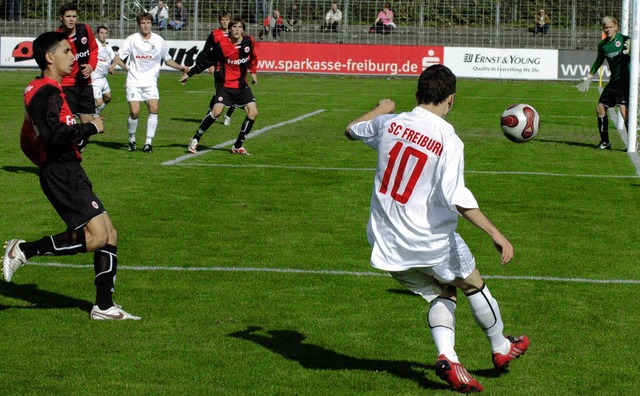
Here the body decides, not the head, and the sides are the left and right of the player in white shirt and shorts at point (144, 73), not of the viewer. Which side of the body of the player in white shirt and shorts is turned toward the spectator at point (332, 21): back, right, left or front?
back

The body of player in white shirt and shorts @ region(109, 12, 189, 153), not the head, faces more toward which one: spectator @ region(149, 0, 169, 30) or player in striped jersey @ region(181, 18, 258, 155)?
the player in striped jersey

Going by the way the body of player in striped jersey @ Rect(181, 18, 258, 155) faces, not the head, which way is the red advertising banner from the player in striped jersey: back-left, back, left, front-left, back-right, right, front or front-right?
back

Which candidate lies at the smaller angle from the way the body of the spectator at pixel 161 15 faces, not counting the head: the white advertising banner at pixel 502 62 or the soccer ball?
the soccer ball

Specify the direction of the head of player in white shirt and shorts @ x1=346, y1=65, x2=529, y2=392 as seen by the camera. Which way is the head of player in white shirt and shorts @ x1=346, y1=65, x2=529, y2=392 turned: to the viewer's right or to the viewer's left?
to the viewer's right

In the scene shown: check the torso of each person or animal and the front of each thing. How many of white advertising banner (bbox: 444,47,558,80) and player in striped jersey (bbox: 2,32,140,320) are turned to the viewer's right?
1

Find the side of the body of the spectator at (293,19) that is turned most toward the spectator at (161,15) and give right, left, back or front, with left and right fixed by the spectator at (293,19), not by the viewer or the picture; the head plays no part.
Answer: right

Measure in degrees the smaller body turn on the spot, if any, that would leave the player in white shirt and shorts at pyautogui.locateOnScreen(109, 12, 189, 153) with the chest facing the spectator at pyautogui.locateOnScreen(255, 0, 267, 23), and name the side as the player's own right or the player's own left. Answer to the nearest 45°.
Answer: approximately 180°
